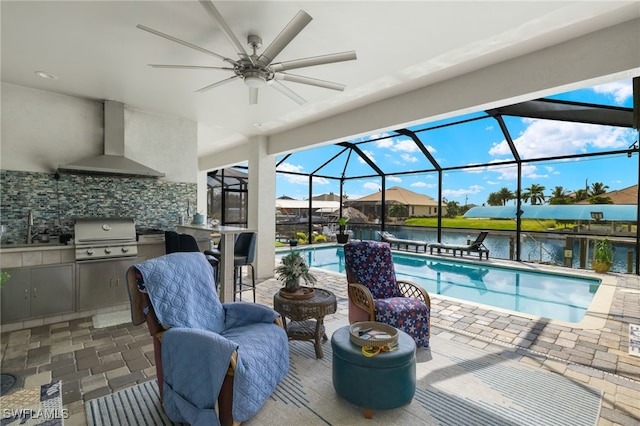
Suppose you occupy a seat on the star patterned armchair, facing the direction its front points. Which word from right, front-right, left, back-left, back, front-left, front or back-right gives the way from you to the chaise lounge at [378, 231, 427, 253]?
back-left

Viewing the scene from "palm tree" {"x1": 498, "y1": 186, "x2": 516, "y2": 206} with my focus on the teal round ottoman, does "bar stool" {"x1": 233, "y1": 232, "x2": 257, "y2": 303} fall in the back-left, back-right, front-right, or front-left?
front-right

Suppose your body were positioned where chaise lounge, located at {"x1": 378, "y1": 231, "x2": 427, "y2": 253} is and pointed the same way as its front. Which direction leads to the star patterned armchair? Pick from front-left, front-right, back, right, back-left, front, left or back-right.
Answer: front-right

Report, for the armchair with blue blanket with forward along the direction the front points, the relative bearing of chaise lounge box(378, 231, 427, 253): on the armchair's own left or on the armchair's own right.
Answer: on the armchair's own left

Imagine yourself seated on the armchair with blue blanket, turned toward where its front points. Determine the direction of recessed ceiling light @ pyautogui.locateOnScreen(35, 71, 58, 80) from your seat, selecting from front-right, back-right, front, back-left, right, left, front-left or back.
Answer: back

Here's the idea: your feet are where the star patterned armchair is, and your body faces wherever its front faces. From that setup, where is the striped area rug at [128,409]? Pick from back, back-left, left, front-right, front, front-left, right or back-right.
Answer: right

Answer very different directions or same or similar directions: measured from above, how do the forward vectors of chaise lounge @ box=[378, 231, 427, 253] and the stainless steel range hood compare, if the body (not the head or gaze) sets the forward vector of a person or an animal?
same or similar directions

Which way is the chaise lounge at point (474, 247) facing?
to the viewer's left

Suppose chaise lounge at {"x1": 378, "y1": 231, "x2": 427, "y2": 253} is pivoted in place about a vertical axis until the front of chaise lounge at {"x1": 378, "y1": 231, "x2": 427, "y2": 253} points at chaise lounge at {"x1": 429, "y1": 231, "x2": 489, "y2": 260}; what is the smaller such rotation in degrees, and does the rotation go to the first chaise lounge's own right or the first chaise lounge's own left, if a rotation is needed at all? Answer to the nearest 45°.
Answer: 0° — it already faces it

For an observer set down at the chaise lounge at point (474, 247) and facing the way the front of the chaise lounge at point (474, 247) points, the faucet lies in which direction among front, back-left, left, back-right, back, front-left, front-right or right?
front-left

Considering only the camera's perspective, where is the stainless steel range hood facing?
facing the viewer
